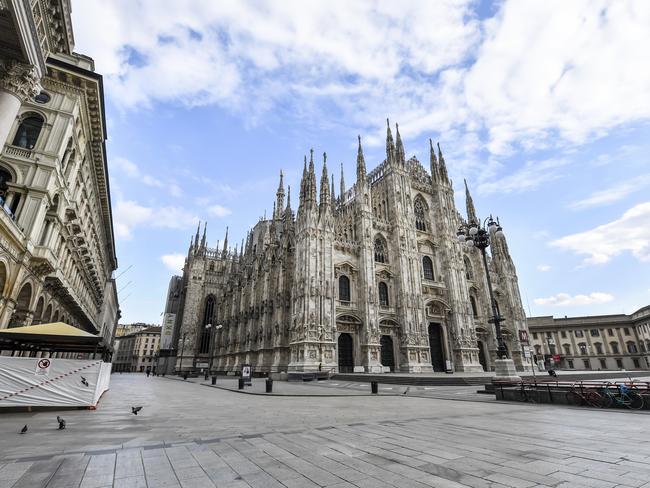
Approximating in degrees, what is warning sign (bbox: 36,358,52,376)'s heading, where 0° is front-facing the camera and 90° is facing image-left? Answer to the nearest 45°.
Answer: approximately 0°

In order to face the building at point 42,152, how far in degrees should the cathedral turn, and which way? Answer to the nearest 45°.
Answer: approximately 90° to its right

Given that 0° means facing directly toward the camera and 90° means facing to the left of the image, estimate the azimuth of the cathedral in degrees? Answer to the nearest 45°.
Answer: approximately 315°

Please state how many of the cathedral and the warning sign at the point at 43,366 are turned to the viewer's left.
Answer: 0

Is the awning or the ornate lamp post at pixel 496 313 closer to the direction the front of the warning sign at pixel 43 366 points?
the ornate lamp post

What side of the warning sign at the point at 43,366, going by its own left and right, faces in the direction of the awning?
back

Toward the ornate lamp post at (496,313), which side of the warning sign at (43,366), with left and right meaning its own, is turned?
left

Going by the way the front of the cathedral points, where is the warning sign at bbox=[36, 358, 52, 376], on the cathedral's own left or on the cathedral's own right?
on the cathedral's own right

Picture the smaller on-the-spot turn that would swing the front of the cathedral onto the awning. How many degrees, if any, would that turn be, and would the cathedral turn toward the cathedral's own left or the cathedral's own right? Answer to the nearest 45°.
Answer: approximately 90° to the cathedral's own right
